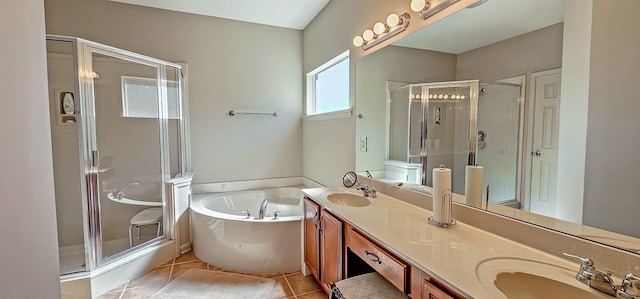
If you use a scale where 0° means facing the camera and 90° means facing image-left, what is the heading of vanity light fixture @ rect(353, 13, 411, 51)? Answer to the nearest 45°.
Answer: approximately 45°

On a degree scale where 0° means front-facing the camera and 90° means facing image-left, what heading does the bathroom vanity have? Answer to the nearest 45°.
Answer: approximately 45°

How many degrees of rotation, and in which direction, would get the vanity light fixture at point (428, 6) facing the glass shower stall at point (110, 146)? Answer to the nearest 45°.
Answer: approximately 45° to its right

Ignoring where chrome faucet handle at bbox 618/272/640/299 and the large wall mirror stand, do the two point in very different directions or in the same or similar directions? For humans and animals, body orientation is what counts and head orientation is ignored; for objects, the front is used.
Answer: same or similar directions

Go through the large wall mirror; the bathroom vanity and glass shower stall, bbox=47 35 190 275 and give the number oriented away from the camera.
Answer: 0

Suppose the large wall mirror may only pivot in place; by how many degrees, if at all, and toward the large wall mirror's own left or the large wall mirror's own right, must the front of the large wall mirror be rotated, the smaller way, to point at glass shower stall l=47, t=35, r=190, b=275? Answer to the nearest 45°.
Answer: approximately 45° to the large wall mirror's own right

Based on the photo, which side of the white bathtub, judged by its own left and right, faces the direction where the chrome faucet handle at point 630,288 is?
left

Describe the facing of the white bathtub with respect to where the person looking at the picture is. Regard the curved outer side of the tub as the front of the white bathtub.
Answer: facing the viewer and to the left of the viewer
